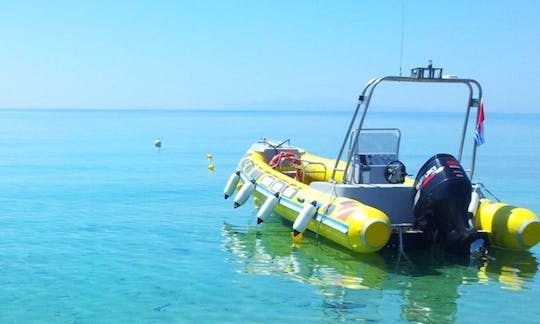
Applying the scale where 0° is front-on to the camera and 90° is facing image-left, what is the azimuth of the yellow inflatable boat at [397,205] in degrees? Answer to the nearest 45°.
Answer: approximately 135°
